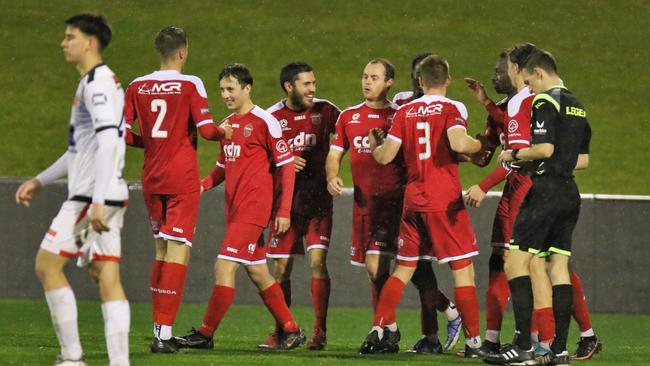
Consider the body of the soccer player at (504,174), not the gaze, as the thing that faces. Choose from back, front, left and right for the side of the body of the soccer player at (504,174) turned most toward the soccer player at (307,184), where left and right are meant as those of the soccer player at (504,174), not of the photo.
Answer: front

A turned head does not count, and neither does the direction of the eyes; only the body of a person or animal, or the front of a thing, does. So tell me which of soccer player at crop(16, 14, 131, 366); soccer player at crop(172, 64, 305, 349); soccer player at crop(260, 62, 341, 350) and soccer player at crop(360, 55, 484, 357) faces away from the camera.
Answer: soccer player at crop(360, 55, 484, 357)

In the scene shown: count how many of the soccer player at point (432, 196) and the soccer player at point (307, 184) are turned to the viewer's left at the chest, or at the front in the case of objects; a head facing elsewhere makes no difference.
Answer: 0

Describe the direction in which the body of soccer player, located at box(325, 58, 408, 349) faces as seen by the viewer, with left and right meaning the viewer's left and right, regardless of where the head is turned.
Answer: facing the viewer

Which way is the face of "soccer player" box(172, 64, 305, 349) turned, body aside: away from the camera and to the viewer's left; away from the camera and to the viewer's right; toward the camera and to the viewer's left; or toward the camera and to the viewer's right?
toward the camera and to the viewer's left

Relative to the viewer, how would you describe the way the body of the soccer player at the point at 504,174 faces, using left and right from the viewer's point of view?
facing to the left of the viewer

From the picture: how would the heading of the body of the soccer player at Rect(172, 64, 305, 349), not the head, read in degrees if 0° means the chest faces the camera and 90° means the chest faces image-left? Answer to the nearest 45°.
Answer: approximately 45°

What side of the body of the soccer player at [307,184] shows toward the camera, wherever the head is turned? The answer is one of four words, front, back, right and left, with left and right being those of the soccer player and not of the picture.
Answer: front

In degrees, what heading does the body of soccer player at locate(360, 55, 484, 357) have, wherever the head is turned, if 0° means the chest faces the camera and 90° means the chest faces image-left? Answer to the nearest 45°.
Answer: approximately 180°

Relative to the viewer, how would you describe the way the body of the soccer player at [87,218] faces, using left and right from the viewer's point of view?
facing to the left of the viewer

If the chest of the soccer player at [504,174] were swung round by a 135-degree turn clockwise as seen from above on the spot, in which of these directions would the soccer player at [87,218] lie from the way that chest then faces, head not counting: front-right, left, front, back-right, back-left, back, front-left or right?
back

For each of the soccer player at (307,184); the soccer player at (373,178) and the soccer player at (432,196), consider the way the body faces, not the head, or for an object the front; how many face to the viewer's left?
0

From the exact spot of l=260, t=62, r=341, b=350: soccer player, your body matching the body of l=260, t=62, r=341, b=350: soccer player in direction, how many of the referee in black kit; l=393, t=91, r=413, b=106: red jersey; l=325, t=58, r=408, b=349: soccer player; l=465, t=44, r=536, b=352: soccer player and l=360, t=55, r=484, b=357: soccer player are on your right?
0

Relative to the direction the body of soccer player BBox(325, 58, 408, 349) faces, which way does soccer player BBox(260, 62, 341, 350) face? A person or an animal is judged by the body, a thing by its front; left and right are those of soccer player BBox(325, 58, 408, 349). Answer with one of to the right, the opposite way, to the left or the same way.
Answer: the same way
